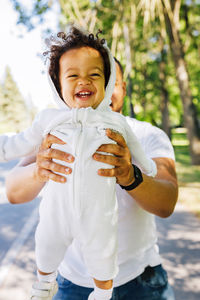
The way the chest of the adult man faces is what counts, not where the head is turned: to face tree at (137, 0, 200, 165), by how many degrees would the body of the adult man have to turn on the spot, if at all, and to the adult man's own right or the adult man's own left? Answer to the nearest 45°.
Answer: approximately 180°

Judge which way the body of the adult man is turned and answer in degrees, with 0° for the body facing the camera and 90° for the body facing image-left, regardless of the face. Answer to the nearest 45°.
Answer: approximately 0°
